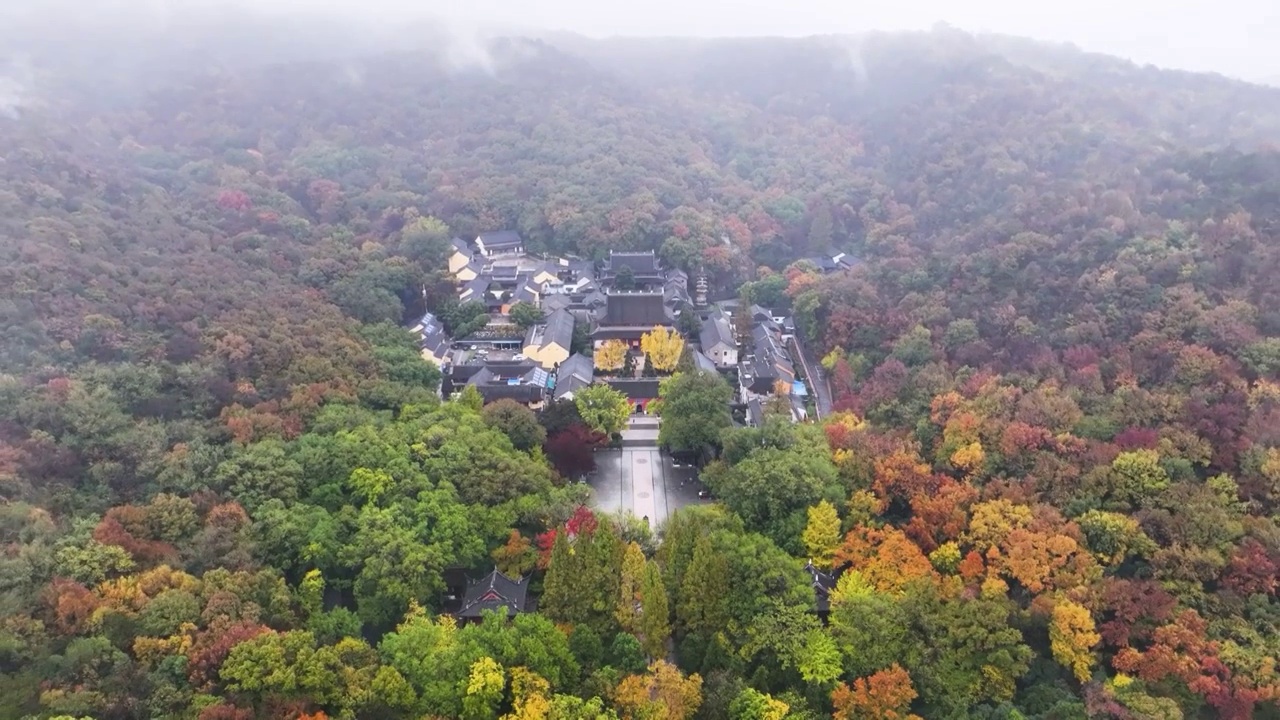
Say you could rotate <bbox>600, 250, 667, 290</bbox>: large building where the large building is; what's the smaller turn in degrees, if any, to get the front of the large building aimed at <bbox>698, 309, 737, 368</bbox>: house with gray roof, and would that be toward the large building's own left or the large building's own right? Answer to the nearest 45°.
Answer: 0° — it already faces it

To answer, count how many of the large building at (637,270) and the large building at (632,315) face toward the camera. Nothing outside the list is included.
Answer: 2

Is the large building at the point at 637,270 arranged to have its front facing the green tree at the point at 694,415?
yes

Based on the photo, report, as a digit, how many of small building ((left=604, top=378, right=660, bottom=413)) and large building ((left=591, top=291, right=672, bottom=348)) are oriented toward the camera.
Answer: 2

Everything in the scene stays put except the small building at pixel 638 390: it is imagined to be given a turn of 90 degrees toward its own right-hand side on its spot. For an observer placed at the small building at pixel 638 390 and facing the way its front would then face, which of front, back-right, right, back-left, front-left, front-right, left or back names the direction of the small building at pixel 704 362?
back-right

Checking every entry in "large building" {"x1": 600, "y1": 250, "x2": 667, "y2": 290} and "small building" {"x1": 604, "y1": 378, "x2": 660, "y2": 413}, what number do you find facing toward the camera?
2

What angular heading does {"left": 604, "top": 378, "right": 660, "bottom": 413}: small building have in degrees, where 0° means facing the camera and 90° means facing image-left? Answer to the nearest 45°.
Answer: approximately 0°

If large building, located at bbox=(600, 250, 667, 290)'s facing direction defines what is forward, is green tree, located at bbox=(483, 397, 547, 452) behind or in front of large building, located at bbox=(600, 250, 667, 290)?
in front

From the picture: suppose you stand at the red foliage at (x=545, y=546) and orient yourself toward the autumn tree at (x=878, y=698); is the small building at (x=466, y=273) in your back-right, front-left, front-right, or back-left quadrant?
back-left

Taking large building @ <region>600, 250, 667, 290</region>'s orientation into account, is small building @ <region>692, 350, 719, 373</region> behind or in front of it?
in front

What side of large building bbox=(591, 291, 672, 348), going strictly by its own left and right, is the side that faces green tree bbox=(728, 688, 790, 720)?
front

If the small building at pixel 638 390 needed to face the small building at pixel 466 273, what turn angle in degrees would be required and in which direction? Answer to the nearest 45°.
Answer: approximately 135° to its right

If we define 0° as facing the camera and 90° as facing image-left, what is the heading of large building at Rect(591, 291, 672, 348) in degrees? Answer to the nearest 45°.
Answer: approximately 0°
